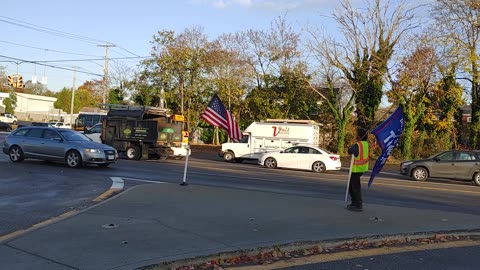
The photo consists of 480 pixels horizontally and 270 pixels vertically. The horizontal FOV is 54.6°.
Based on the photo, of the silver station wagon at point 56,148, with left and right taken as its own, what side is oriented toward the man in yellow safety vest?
front

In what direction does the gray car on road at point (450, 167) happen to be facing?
to the viewer's left

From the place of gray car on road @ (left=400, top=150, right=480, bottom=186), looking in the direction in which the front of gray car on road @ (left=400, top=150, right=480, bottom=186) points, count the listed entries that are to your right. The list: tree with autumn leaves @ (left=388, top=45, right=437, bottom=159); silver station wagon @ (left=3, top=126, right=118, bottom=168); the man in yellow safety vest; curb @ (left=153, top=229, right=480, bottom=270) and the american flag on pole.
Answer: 1

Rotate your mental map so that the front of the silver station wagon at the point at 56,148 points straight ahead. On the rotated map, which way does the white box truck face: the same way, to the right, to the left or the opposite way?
the opposite way

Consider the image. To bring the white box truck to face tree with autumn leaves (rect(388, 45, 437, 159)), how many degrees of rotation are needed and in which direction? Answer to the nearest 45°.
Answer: approximately 135° to its right

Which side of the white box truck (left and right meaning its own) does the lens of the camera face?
left

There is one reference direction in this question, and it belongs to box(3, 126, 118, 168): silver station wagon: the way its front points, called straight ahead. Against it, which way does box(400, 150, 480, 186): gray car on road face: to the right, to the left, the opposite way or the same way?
the opposite way

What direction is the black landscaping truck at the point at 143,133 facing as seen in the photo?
to the viewer's right

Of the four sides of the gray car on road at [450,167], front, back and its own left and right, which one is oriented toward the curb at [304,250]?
left
